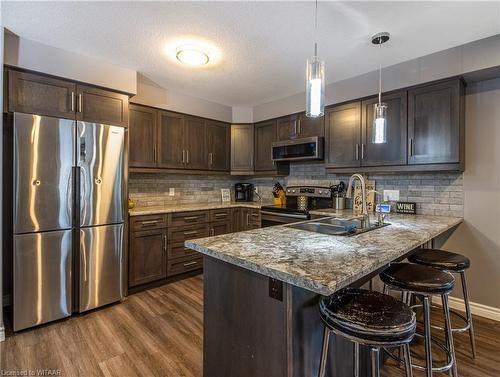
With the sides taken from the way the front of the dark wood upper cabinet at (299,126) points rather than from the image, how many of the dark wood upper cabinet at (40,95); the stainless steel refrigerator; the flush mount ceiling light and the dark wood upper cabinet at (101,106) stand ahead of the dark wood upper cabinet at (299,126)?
4

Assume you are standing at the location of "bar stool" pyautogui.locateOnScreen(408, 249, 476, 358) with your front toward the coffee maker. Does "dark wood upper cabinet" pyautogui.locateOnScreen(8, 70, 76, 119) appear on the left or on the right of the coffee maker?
left

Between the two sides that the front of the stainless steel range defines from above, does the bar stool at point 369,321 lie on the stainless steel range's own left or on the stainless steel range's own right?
on the stainless steel range's own left

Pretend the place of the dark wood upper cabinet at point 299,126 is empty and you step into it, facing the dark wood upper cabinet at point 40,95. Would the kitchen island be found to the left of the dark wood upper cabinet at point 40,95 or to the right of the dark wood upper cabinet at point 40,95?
left

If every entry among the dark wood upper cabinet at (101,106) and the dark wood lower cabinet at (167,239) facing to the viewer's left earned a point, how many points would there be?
0

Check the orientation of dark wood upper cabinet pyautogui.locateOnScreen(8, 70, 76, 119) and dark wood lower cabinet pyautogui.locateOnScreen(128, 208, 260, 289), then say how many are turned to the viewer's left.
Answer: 0

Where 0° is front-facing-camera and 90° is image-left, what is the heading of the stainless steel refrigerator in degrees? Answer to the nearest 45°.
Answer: approximately 315°

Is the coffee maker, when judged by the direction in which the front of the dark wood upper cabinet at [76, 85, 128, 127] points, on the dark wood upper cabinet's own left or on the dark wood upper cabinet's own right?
on the dark wood upper cabinet's own left

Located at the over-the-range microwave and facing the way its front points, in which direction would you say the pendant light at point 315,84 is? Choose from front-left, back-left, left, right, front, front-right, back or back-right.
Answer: front-left

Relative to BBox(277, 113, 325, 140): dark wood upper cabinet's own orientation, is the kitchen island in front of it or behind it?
in front

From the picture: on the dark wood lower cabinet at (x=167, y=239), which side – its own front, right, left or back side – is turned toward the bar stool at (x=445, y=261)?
front

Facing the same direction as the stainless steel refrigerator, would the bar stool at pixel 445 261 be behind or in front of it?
in front
